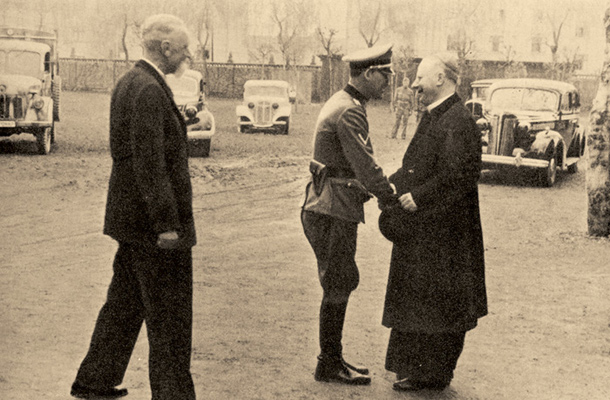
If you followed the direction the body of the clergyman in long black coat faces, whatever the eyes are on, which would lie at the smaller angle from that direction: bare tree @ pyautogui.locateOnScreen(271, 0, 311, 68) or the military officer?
the military officer

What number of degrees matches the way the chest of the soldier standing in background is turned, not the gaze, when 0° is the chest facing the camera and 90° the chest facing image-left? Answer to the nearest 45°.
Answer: approximately 0°

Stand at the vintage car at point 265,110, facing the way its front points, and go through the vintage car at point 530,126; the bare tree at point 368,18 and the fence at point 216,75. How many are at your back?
2

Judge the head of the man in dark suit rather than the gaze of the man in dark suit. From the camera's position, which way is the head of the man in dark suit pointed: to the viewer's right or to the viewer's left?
to the viewer's right

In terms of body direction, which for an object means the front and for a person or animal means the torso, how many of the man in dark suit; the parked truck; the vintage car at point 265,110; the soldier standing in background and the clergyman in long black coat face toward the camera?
3

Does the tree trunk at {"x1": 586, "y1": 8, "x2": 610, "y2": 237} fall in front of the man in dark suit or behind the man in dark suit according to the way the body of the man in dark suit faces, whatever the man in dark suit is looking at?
in front

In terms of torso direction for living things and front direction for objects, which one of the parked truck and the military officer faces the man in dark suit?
the parked truck

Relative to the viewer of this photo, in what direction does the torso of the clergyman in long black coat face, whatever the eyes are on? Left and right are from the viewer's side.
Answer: facing to the left of the viewer

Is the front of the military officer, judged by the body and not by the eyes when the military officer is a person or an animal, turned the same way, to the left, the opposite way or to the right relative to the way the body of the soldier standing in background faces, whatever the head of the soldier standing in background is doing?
to the left

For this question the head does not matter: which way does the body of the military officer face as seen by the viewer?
to the viewer's right

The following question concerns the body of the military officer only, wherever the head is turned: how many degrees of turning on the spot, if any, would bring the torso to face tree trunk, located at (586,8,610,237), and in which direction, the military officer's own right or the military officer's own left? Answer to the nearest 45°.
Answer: approximately 45° to the military officer's own left

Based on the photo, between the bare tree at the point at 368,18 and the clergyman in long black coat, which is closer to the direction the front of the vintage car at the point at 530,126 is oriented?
the clergyman in long black coat

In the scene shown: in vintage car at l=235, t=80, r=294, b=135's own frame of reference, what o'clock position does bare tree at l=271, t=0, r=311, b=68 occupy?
The bare tree is roughly at 6 o'clock from the vintage car.

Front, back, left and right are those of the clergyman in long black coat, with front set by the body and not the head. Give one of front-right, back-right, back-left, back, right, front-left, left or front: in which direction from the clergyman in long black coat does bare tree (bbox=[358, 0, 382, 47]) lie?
right

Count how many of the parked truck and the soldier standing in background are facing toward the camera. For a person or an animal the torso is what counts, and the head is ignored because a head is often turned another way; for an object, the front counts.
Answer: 2
